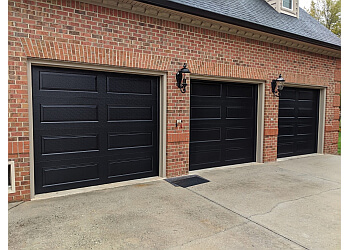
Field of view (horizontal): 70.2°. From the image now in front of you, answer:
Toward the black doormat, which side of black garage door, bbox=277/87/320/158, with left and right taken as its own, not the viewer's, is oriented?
right

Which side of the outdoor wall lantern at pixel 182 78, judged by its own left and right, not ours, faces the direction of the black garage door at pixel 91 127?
right

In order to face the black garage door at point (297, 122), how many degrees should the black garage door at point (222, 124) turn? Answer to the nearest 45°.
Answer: approximately 90° to its left

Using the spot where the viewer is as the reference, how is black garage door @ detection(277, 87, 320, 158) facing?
facing the viewer and to the right of the viewer

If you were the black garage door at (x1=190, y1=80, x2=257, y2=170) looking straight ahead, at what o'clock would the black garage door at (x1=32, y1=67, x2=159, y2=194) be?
the black garage door at (x1=32, y1=67, x2=159, y2=194) is roughly at 3 o'clock from the black garage door at (x1=190, y1=80, x2=257, y2=170).

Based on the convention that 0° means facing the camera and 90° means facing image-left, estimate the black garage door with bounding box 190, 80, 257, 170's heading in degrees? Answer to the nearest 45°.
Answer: approximately 315°

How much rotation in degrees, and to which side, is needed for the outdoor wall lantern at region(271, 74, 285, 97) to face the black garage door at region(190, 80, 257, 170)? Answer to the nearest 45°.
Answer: approximately 90° to its right

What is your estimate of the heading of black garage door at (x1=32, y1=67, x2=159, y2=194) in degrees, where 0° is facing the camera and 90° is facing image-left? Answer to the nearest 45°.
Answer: approximately 315°
